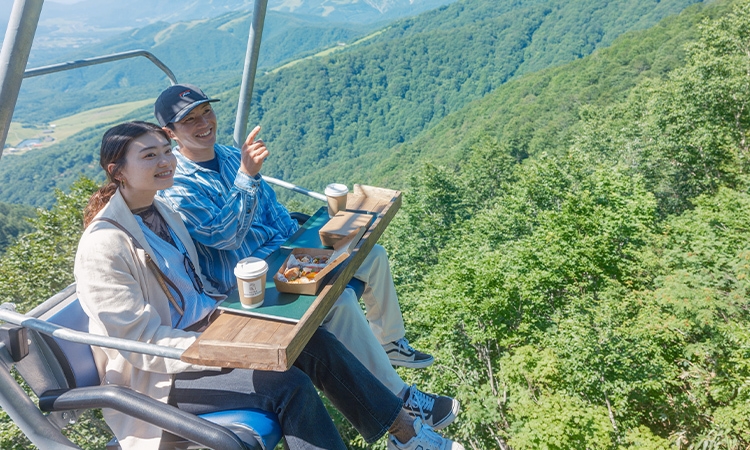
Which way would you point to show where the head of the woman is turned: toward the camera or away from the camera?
toward the camera

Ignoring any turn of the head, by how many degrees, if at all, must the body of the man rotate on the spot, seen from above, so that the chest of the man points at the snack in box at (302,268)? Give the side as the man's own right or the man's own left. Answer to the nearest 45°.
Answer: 0° — they already face it

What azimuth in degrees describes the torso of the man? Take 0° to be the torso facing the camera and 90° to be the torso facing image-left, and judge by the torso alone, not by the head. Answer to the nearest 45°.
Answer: approximately 315°

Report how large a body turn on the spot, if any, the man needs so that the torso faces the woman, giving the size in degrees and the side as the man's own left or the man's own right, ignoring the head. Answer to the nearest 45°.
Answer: approximately 45° to the man's own right

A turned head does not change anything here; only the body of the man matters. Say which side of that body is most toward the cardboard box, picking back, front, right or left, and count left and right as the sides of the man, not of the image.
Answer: front
